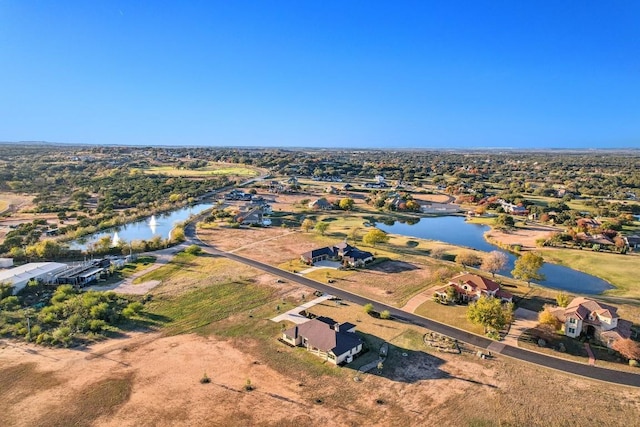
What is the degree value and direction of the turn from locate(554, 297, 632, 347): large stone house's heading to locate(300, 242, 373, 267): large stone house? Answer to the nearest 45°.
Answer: approximately 45° to its right

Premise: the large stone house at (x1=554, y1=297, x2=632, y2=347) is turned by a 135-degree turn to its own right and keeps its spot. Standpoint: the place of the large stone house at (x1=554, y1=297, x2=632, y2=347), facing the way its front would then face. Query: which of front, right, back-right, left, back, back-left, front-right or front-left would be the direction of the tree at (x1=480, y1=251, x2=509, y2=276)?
front-left

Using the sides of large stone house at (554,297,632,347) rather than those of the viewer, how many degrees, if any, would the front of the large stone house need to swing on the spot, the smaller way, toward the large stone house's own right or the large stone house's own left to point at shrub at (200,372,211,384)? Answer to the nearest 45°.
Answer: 0° — it already faces it

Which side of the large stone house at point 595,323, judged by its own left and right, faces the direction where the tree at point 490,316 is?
right

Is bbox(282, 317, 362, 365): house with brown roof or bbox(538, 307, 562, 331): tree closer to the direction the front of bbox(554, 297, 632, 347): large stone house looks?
the house with brown roof

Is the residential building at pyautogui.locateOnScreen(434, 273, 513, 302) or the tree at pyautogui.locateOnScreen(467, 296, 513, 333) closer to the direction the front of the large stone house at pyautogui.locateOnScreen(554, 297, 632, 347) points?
the tree

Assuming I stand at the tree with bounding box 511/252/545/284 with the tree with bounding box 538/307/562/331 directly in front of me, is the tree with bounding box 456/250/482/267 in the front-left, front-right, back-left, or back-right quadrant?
back-right

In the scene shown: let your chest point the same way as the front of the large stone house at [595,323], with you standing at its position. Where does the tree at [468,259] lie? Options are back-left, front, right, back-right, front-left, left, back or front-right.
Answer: right

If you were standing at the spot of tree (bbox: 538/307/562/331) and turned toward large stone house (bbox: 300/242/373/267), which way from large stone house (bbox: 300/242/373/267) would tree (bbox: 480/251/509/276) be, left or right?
right

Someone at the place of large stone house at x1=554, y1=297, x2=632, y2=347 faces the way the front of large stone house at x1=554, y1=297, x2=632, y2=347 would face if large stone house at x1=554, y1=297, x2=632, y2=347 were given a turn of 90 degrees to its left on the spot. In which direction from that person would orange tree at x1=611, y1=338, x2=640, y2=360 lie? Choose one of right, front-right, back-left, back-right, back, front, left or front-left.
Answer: front

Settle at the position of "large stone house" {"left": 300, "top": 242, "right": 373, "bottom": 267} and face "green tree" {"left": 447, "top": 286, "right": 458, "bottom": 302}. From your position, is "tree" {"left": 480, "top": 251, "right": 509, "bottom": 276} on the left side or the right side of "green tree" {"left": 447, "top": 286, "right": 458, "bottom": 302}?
left

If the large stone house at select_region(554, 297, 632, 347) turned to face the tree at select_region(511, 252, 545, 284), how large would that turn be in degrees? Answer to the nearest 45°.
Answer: approximately 90° to its right

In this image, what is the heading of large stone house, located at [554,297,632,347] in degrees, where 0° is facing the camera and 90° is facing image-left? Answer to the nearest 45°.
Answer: approximately 45°

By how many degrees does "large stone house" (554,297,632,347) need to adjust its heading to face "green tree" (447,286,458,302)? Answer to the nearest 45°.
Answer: approximately 45° to its right

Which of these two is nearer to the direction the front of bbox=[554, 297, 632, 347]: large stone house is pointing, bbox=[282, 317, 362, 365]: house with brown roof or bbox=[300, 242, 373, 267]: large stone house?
the house with brown roof
